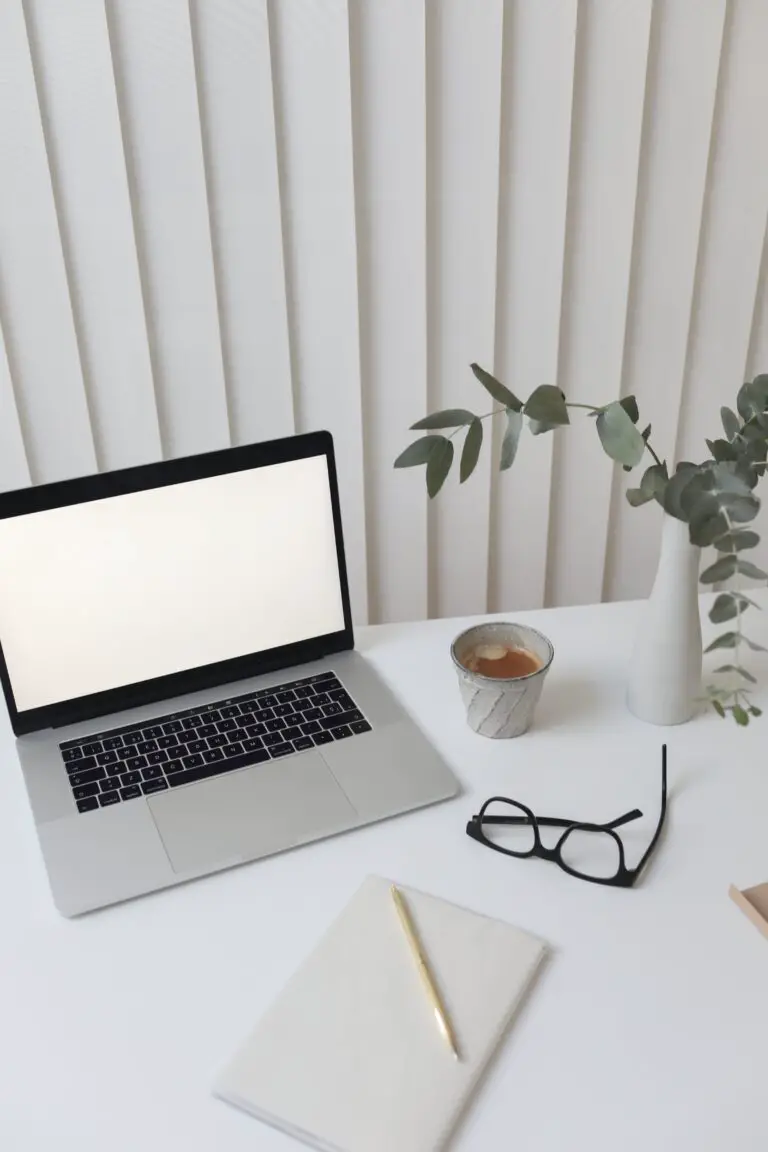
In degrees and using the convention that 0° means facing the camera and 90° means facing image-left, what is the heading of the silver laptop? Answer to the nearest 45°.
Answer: approximately 315°

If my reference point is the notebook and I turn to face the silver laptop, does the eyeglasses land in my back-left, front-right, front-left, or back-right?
front-right

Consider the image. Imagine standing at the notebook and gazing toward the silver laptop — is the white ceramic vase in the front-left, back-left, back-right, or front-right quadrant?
front-right
